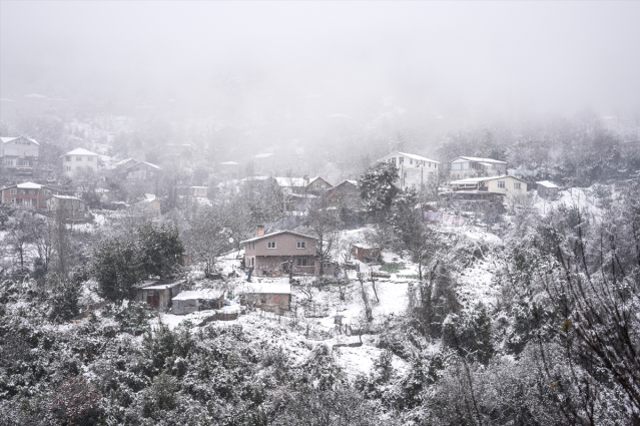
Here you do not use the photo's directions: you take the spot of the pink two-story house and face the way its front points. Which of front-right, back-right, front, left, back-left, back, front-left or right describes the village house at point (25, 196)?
back-right

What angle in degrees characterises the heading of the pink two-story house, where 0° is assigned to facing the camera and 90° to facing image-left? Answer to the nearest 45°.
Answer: approximately 0°

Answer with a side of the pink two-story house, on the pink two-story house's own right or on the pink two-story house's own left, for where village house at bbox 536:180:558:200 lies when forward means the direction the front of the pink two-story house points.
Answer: on the pink two-story house's own left

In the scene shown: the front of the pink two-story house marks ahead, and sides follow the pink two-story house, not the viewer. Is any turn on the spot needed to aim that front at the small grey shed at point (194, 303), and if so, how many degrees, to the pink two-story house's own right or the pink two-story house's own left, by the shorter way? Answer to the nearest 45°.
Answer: approximately 45° to the pink two-story house's own right

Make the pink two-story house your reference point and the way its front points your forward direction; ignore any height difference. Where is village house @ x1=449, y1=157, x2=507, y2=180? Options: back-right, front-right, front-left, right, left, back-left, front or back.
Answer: back-left

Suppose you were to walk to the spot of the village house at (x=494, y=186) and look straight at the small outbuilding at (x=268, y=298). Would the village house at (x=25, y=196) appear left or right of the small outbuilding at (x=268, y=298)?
right

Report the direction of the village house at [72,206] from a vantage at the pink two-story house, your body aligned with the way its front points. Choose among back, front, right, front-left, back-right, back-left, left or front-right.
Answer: back-right

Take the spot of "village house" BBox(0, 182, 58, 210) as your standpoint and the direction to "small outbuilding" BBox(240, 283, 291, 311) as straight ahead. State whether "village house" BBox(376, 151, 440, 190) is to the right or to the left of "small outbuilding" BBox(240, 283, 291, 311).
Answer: left

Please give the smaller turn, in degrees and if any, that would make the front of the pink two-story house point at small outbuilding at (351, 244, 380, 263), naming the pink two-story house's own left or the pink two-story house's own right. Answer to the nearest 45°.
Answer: approximately 90° to the pink two-story house's own left

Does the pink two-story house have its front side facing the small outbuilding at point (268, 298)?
yes
